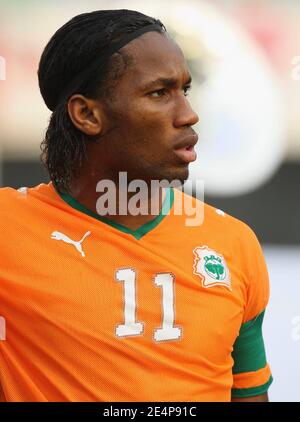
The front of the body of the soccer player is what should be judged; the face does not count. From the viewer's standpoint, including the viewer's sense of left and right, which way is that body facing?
facing the viewer and to the right of the viewer
